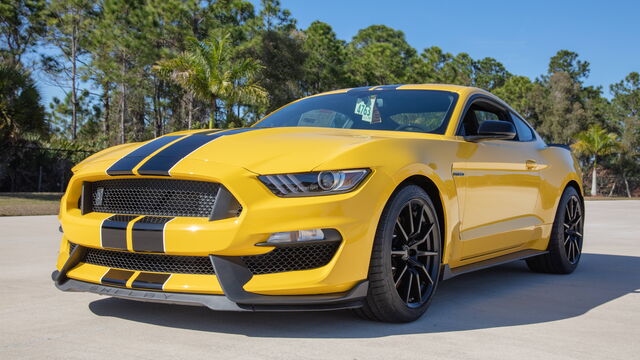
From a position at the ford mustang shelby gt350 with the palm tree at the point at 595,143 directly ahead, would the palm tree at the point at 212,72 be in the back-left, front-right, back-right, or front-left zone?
front-left

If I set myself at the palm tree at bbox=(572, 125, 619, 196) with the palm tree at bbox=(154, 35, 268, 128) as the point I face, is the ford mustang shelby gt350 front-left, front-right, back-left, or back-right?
front-left

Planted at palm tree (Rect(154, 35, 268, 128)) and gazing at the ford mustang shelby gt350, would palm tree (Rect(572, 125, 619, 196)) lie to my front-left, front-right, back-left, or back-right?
back-left

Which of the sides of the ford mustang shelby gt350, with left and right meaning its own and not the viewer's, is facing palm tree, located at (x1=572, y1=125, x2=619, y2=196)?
back

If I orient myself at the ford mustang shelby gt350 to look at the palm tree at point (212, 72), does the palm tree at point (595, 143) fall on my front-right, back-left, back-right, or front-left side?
front-right

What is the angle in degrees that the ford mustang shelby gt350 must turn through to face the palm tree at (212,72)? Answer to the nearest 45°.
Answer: approximately 135° to its right
